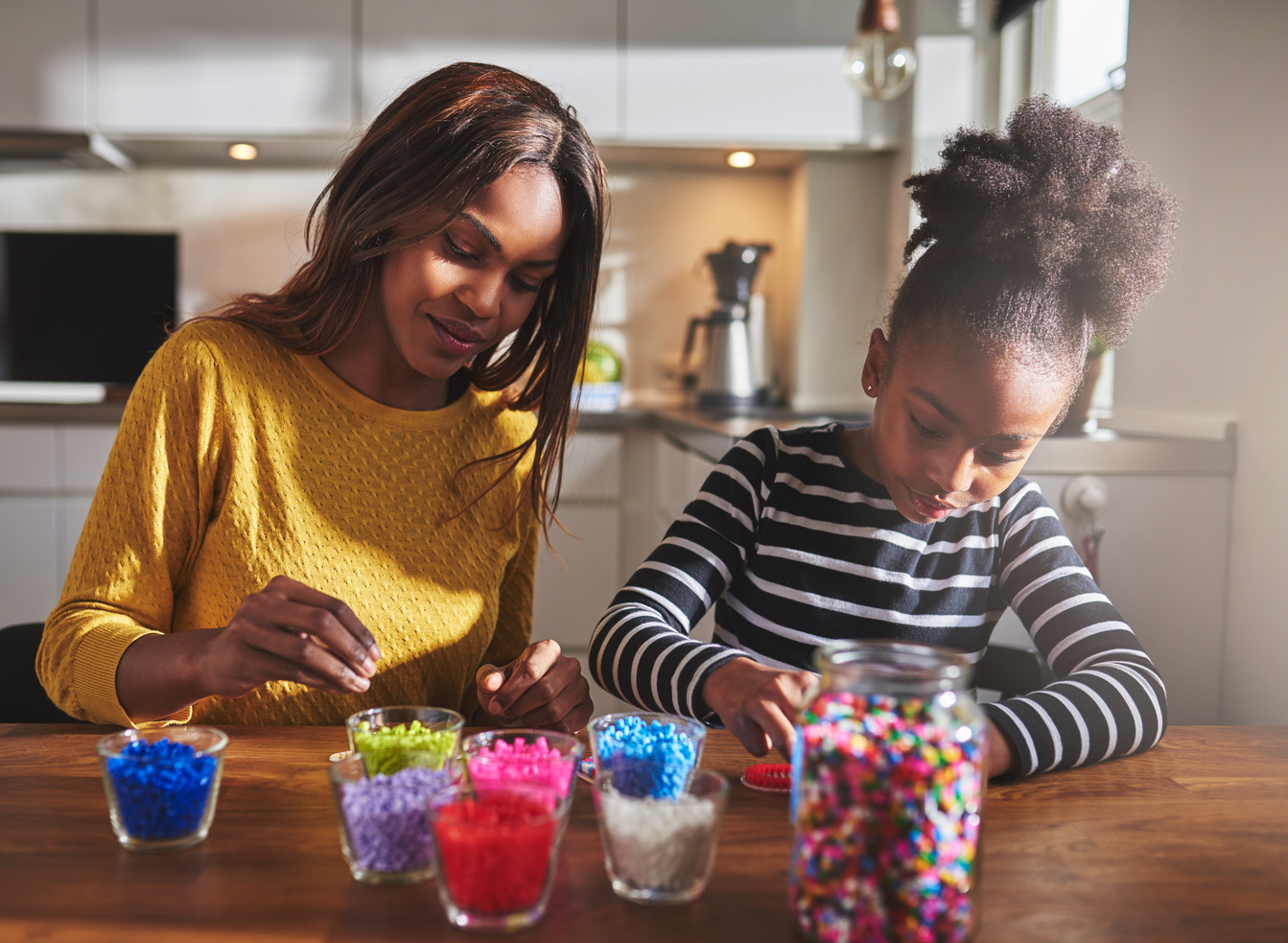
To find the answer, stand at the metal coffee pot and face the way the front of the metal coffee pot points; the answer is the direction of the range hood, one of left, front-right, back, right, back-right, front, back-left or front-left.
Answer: back

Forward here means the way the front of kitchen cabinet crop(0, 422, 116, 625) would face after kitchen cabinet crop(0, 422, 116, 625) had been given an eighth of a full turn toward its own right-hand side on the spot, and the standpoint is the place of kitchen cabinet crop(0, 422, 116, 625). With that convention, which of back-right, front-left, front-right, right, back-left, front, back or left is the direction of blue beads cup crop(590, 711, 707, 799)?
front-left

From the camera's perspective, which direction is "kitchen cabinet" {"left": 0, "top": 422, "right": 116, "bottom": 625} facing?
toward the camera

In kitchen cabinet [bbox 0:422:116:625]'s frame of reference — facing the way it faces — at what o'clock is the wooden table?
The wooden table is roughly at 12 o'clock from the kitchen cabinet.

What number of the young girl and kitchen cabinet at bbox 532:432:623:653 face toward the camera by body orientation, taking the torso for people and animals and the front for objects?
2

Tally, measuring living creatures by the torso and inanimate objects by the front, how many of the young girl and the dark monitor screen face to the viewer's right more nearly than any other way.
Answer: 0

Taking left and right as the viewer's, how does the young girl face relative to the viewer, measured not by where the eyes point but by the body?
facing the viewer

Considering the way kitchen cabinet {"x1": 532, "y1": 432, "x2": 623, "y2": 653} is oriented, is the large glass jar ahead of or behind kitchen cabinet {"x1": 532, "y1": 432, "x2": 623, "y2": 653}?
ahead

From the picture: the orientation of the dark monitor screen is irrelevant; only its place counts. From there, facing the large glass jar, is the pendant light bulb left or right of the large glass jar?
left

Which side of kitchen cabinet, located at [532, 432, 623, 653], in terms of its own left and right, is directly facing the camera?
front

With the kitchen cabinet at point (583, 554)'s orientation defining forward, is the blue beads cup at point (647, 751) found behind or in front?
in front

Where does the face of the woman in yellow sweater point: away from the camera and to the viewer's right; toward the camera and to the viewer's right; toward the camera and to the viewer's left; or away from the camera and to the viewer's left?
toward the camera and to the viewer's right

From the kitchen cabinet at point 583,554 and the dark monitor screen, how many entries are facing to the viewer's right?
0
